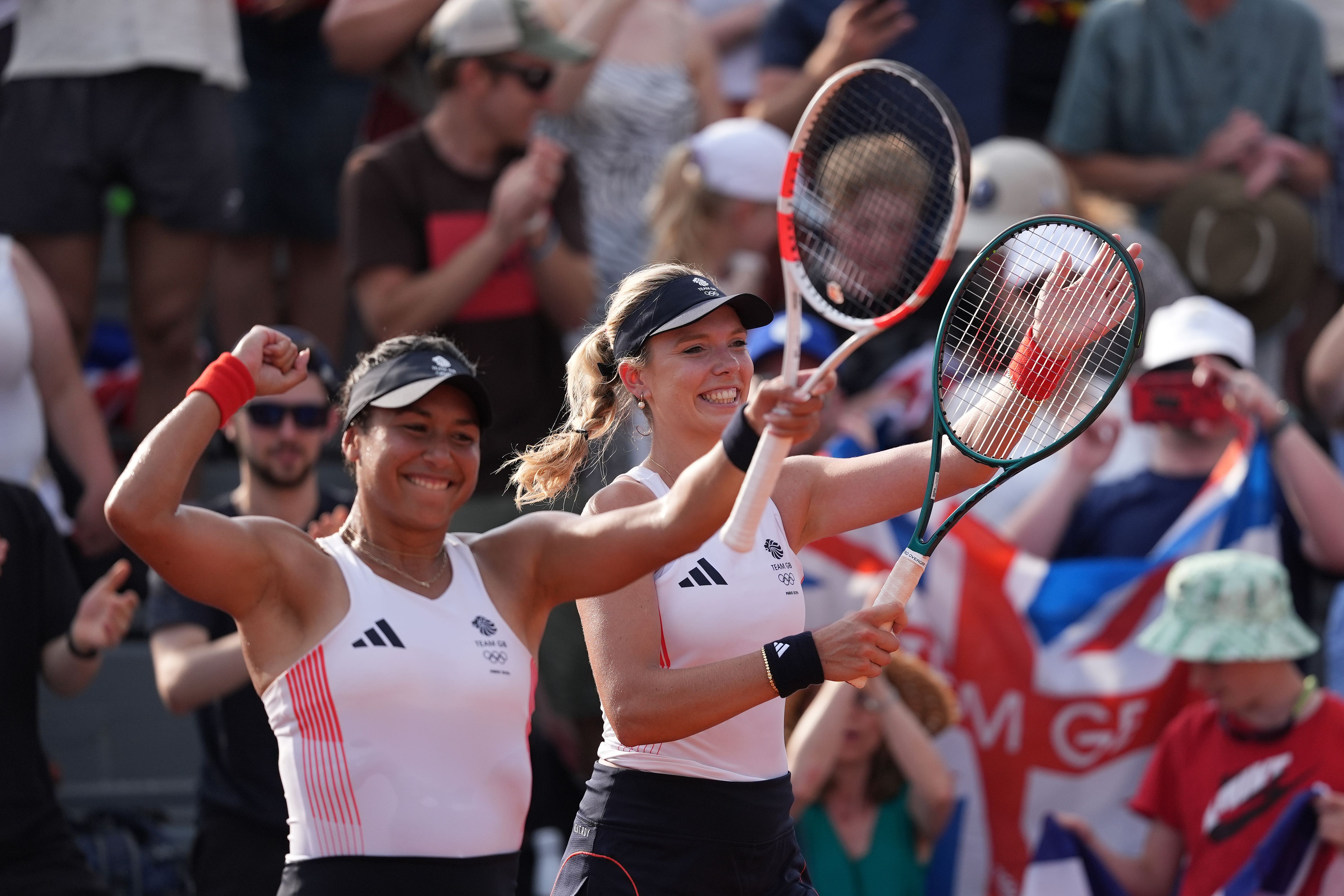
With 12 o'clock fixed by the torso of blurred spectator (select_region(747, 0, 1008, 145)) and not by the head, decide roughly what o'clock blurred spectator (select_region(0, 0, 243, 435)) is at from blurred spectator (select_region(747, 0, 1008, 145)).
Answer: blurred spectator (select_region(0, 0, 243, 435)) is roughly at 2 o'clock from blurred spectator (select_region(747, 0, 1008, 145)).

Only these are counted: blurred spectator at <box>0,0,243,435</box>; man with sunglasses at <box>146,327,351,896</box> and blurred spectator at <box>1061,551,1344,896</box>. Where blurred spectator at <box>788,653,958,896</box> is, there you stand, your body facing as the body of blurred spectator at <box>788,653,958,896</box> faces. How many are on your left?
1

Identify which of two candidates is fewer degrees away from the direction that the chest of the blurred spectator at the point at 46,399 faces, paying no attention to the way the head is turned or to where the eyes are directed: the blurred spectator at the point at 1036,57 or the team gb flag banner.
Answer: the team gb flag banner

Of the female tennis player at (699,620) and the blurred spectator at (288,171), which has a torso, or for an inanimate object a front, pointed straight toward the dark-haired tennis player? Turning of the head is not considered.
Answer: the blurred spectator

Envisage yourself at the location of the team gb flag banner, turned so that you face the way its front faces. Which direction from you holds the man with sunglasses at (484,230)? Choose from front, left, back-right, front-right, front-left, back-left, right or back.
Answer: right

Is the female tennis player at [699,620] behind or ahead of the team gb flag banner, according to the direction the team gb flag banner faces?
ahead

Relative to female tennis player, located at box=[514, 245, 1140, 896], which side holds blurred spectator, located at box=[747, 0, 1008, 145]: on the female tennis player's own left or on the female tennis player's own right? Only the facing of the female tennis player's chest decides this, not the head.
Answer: on the female tennis player's own left

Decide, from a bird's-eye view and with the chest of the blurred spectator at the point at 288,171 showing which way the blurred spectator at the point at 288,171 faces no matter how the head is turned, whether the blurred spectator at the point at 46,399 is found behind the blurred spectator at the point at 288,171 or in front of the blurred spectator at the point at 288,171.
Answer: in front

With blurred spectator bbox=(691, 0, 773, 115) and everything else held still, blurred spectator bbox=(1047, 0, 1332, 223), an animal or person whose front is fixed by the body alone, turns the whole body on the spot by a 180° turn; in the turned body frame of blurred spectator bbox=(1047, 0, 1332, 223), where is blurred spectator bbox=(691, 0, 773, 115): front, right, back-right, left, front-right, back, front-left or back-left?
left
